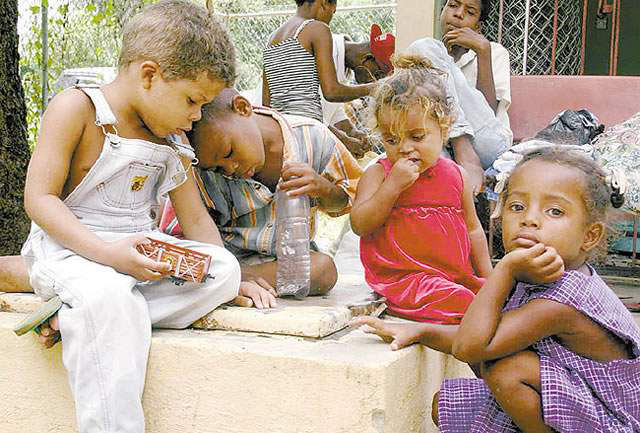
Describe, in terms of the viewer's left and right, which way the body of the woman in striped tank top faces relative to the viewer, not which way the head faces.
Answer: facing away from the viewer and to the right of the viewer

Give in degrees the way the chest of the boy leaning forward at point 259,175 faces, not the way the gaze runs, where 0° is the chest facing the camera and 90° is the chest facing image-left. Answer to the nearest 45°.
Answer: approximately 45°

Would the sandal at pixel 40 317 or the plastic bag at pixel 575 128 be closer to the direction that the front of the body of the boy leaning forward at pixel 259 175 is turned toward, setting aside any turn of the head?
the sandal

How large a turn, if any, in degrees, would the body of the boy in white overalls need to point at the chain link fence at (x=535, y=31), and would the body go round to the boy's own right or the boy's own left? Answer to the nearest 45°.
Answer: approximately 90° to the boy's own left

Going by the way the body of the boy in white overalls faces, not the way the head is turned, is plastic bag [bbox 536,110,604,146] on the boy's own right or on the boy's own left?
on the boy's own left

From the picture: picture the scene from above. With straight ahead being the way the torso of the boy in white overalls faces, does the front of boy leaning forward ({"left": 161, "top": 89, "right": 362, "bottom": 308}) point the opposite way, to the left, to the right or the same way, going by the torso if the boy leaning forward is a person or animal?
to the right

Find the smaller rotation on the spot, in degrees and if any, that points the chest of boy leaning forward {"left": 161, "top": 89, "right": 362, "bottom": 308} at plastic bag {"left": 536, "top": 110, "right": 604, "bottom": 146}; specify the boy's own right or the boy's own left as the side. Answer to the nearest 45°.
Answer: approximately 180°

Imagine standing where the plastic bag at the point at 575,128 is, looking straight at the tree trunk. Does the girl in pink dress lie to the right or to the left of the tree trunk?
left

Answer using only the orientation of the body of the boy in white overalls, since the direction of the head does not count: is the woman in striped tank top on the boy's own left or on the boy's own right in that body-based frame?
on the boy's own left

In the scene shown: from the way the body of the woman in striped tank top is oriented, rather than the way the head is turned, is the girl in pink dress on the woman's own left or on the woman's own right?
on the woman's own right

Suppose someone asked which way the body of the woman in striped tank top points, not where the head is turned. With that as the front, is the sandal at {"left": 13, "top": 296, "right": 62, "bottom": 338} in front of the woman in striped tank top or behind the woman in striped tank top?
behind
